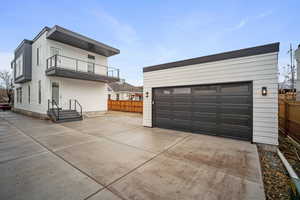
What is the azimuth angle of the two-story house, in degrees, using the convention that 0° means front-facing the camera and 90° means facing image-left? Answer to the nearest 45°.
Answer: approximately 315°

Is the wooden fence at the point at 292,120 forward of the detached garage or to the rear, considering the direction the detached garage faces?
to the rear

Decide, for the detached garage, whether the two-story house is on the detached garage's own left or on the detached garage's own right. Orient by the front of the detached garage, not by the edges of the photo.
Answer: on the detached garage's own right

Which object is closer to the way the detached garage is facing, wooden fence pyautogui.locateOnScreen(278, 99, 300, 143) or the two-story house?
the two-story house

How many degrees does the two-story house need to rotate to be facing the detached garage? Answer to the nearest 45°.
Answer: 0° — it already faces it

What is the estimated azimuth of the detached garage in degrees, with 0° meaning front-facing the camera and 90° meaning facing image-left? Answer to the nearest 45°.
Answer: approximately 45°

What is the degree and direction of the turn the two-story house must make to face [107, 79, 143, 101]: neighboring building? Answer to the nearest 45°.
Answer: approximately 90° to its left

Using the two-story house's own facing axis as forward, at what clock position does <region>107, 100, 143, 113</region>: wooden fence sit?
The wooden fence is roughly at 10 o'clock from the two-story house.
